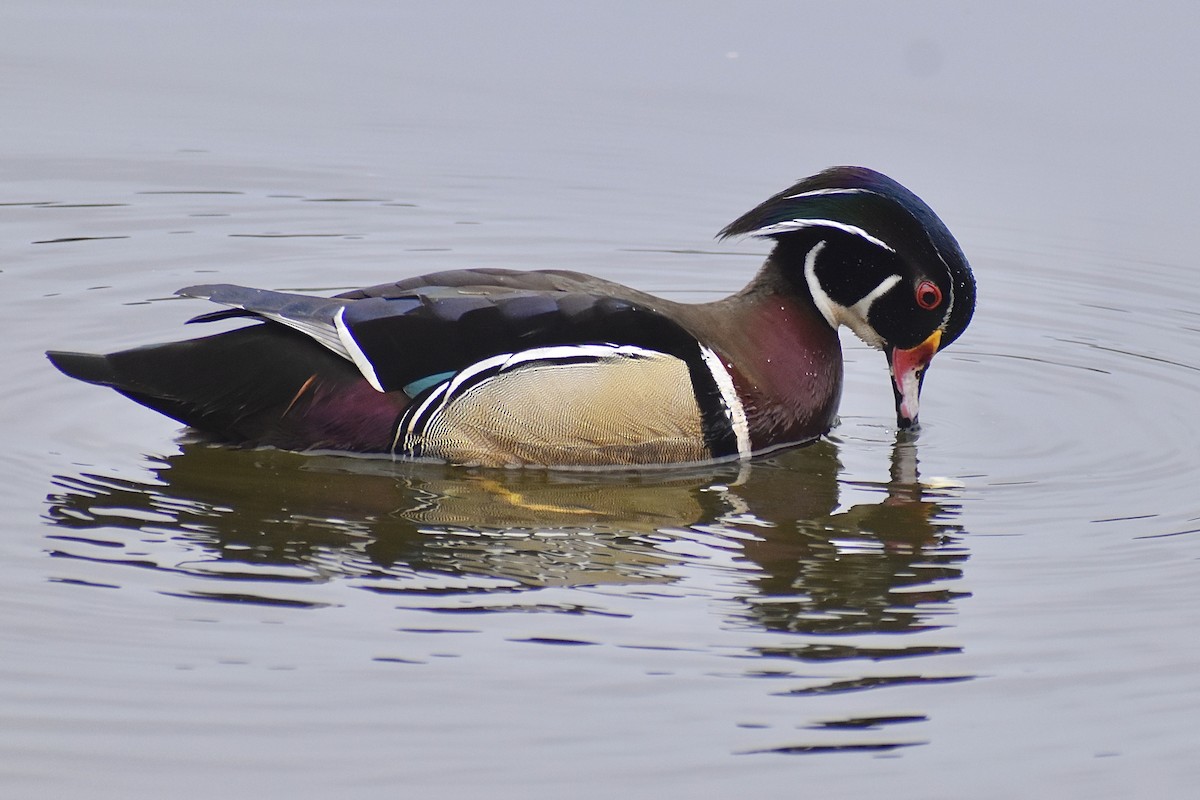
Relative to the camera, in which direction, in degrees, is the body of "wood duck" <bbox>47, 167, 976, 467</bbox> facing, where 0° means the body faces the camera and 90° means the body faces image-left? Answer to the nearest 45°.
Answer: approximately 270°
